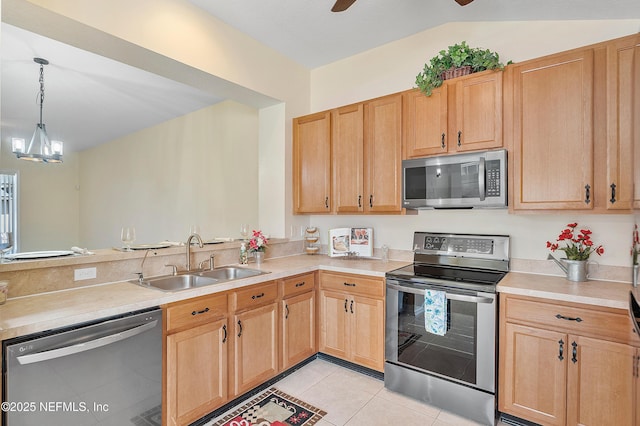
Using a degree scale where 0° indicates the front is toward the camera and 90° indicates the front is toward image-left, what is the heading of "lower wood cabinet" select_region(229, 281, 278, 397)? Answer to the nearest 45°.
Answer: approximately 315°

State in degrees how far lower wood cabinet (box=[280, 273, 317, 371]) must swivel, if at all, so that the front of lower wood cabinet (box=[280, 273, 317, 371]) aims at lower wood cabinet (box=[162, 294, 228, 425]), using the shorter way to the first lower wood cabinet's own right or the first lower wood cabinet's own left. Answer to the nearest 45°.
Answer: approximately 90° to the first lower wood cabinet's own right

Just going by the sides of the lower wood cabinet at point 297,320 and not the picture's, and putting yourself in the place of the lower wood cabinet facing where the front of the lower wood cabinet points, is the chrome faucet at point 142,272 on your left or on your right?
on your right

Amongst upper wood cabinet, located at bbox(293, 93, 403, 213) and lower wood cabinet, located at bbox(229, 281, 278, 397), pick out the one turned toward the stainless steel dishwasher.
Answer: the upper wood cabinet

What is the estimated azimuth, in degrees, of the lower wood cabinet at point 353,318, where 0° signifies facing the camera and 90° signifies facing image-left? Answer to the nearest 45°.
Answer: approximately 45°

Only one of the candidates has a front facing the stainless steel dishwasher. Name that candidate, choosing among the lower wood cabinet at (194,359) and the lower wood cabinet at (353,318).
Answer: the lower wood cabinet at (353,318)

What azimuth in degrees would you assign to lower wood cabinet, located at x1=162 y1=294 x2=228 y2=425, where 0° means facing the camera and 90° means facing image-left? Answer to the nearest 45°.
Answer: approximately 315°

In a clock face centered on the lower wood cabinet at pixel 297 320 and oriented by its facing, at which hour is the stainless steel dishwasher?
The stainless steel dishwasher is roughly at 3 o'clock from the lower wood cabinet.
